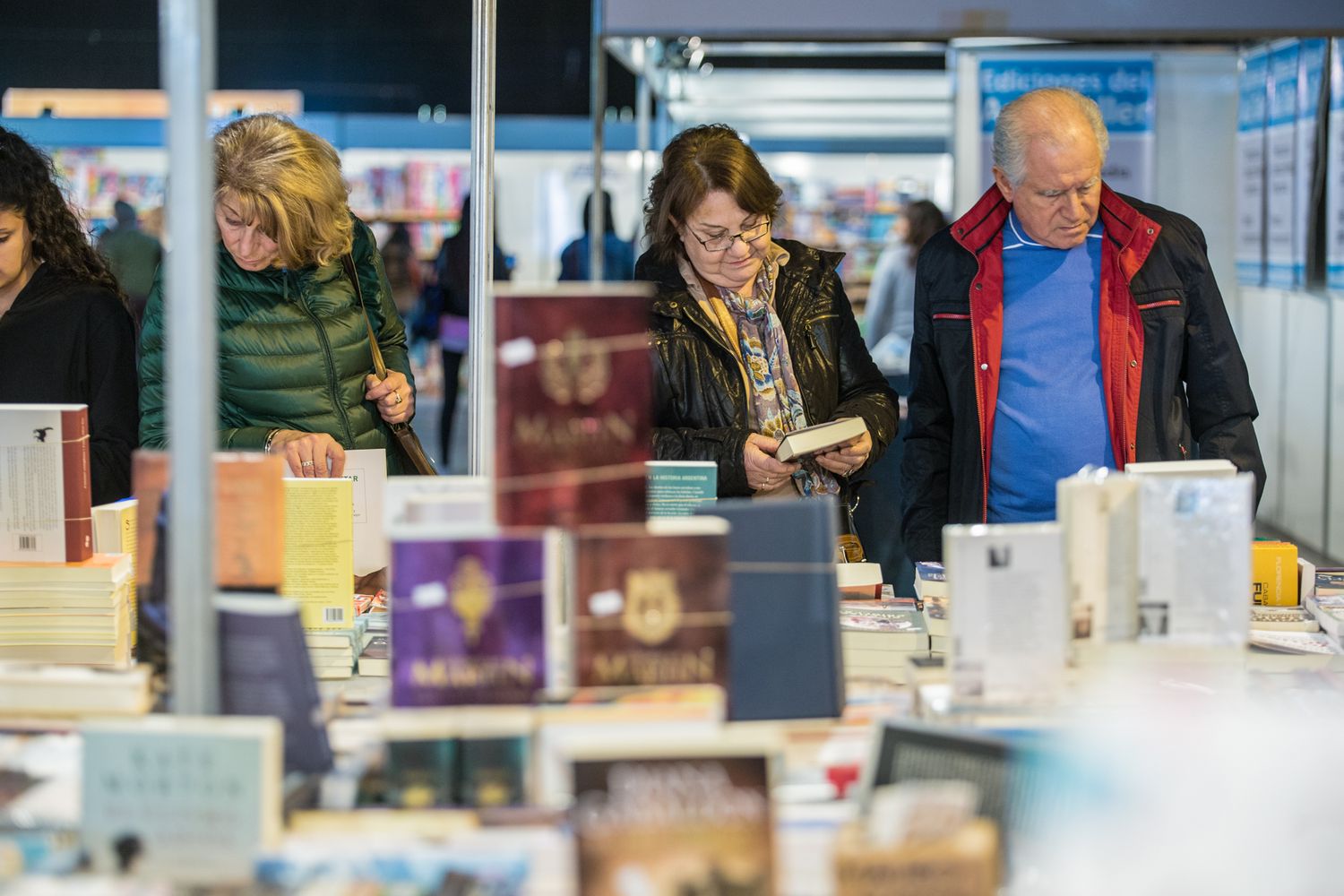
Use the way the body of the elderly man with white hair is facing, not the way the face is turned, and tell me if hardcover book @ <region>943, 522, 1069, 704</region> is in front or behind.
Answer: in front

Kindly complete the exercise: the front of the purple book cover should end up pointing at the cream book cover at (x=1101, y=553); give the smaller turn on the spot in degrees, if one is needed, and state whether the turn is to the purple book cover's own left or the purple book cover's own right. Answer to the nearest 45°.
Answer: approximately 90° to the purple book cover's own left

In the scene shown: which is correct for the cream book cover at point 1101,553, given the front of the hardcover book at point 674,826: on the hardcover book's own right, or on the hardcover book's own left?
on the hardcover book's own left

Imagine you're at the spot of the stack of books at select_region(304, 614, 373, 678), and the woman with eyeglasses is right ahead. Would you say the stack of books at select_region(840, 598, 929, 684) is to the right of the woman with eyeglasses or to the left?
right

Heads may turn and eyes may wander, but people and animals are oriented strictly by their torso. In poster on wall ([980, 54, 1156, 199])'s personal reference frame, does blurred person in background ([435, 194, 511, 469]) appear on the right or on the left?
on its right

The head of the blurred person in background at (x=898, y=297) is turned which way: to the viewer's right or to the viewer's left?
to the viewer's left

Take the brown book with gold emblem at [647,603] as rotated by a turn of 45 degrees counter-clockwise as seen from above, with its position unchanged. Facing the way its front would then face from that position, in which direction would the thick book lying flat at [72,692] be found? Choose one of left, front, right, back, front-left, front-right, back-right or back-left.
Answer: back-right

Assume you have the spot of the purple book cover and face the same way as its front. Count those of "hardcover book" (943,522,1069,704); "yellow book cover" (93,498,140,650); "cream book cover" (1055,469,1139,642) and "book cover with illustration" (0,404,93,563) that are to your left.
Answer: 2

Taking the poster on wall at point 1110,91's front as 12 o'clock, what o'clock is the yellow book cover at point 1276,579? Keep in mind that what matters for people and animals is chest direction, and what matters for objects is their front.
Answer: The yellow book cover is roughly at 12 o'clock from the poster on wall.
